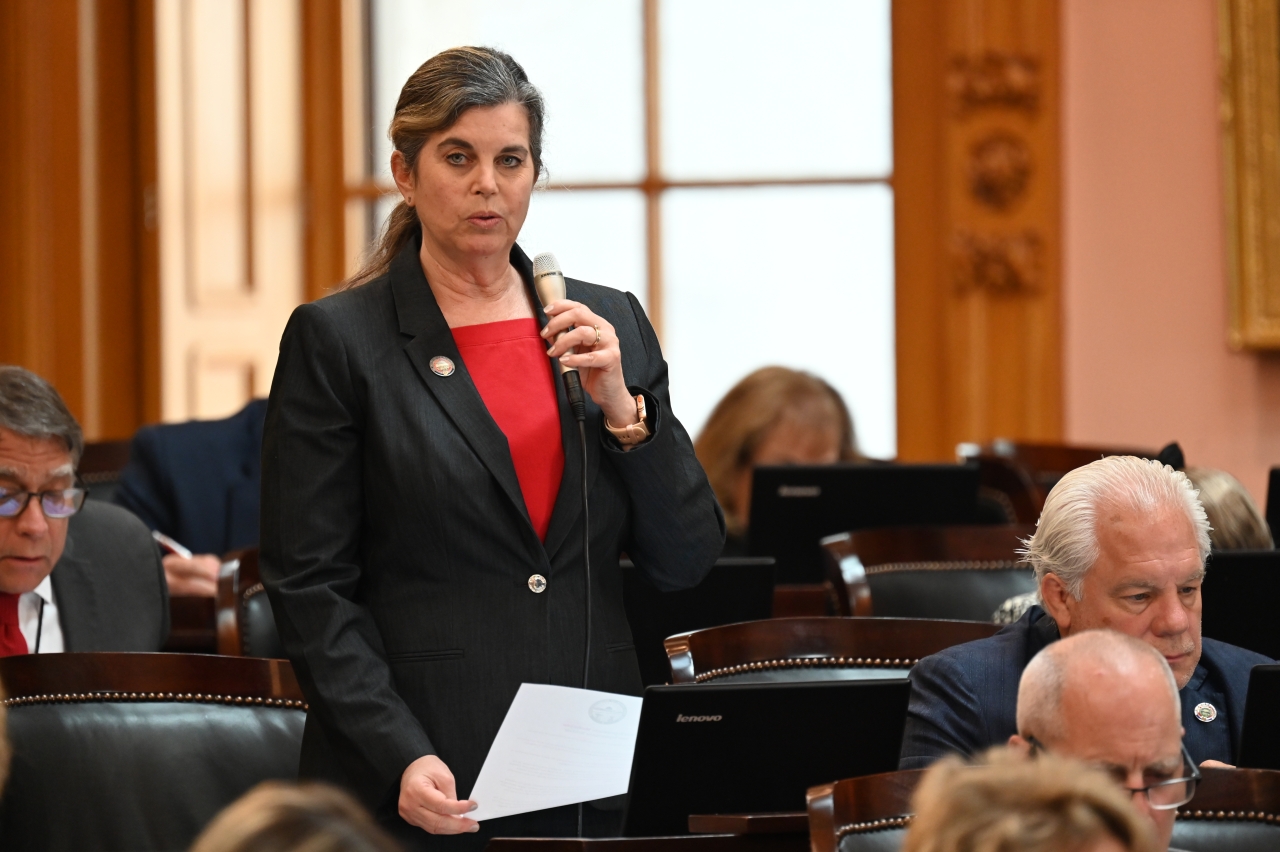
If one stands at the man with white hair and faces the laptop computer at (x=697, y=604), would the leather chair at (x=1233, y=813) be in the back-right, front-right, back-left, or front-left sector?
back-left

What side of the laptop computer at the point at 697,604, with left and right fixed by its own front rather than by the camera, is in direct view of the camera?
back

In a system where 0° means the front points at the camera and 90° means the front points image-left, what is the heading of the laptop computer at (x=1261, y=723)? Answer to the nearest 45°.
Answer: approximately 180°

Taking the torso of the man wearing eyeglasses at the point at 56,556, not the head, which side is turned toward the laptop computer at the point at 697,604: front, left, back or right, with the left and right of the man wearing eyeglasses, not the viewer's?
left

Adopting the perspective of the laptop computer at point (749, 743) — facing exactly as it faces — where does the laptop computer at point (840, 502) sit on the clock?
the laptop computer at point (840, 502) is roughly at 12 o'clock from the laptop computer at point (749, 743).

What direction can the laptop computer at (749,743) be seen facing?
away from the camera

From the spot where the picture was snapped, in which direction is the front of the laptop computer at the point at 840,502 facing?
facing away from the viewer
